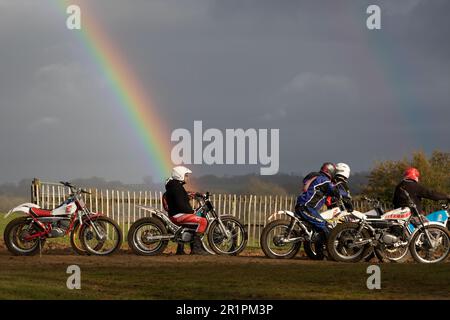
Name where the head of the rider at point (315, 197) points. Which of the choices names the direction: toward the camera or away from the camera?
away from the camera

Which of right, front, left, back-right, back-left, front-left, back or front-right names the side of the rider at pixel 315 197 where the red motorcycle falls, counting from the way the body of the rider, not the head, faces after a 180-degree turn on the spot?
front

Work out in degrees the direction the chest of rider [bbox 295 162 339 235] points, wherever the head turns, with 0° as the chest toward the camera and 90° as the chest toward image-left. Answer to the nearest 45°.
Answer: approximately 270°

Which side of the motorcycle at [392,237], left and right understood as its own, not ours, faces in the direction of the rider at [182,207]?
back

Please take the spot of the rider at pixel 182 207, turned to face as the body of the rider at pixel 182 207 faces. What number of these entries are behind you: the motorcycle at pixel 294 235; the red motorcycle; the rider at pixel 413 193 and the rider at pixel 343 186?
1

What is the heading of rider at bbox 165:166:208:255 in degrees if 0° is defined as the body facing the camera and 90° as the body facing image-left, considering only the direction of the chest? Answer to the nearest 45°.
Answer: approximately 270°

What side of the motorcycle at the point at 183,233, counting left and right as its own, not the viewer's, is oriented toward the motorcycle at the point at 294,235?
front

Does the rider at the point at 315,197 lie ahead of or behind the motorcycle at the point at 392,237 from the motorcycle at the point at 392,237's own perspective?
behind

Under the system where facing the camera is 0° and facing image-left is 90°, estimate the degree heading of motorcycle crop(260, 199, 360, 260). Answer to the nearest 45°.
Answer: approximately 270°

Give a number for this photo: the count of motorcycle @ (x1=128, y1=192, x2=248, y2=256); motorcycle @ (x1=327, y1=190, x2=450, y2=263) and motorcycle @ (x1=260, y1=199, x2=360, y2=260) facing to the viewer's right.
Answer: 3

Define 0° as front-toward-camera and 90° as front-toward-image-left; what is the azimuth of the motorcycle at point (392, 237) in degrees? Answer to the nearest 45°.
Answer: approximately 270°

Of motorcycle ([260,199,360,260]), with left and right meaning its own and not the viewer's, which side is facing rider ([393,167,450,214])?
front

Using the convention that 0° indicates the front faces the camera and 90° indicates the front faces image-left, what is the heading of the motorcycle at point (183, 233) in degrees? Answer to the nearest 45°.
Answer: approximately 270°

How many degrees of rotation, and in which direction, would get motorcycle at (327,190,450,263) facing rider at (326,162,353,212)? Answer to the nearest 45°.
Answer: approximately 180°

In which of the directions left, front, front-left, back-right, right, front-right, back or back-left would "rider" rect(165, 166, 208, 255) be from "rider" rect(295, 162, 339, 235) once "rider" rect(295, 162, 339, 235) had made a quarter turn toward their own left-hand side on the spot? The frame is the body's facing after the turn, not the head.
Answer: left

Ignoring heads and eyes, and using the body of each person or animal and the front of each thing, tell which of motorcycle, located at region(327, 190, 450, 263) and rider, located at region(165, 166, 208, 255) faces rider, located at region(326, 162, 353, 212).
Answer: rider, located at region(165, 166, 208, 255)

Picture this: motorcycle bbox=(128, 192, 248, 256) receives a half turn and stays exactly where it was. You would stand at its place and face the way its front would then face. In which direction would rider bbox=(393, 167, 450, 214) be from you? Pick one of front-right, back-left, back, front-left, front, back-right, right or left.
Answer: back

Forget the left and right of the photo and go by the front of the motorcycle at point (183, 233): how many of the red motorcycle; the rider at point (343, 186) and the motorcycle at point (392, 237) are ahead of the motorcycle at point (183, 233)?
2

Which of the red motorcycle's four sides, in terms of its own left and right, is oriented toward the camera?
right

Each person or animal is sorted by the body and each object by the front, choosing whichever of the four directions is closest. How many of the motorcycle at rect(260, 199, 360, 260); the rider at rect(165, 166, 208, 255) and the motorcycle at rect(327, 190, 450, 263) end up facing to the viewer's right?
3
